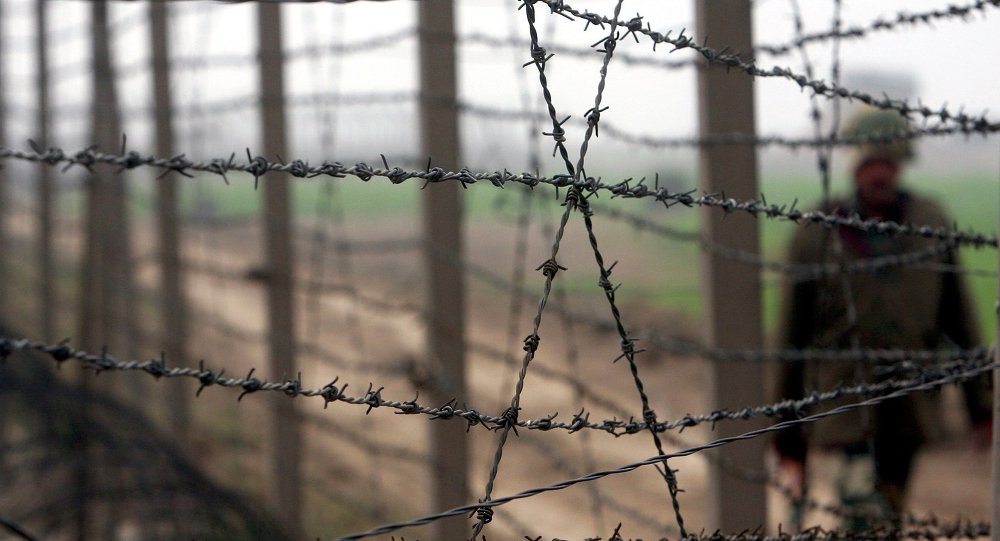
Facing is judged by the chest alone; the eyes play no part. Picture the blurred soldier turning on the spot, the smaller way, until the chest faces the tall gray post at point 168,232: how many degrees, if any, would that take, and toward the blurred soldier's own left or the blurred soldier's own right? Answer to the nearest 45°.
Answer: approximately 90° to the blurred soldier's own right

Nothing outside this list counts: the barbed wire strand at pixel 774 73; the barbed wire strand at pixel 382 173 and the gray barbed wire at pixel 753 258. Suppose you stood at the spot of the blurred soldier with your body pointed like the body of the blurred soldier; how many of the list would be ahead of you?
3

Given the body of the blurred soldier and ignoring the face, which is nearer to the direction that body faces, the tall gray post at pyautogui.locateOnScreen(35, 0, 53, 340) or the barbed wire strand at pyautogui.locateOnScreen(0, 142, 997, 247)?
the barbed wire strand

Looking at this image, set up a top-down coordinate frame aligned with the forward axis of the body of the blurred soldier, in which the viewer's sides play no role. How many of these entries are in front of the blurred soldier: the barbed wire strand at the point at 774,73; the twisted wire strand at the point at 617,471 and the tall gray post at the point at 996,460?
3

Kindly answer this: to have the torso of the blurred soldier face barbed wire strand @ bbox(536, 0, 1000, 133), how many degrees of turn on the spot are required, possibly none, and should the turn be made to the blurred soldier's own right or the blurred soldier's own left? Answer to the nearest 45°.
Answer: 0° — they already face it

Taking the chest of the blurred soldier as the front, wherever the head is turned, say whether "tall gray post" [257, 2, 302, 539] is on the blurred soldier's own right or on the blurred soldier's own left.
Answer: on the blurred soldier's own right

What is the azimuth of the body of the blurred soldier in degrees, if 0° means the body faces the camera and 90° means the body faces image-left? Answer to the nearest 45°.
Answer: approximately 0°

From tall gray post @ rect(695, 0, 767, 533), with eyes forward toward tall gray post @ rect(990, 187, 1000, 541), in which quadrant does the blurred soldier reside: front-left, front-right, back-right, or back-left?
back-left

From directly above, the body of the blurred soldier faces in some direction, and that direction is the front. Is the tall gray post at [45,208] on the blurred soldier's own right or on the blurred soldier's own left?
on the blurred soldier's own right

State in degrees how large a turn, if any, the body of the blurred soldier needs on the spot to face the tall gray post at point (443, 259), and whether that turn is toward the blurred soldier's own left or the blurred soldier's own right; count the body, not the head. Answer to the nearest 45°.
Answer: approximately 45° to the blurred soldier's own right

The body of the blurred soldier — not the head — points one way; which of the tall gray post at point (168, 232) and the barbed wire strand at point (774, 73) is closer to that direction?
the barbed wire strand

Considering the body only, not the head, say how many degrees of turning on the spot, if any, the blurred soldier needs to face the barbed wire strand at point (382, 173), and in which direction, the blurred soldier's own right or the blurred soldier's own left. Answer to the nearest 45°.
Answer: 0° — they already face it
